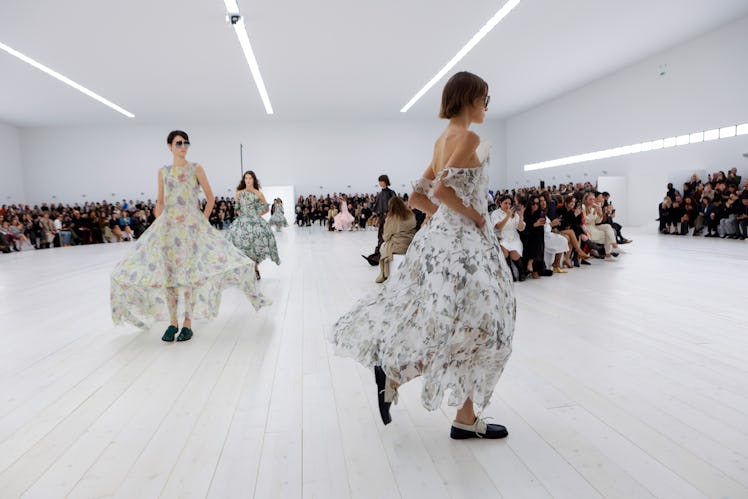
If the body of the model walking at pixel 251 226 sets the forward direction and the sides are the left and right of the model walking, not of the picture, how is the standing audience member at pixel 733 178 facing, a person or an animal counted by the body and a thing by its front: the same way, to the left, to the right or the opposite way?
to the right

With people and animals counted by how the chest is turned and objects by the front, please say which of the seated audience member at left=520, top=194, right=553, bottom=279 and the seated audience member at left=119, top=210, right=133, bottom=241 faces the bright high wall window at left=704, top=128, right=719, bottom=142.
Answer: the seated audience member at left=119, top=210, right=133, bottom=241

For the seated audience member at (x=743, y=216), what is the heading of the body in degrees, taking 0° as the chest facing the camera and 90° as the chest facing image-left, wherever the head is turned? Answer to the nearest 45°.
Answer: approximately 45°

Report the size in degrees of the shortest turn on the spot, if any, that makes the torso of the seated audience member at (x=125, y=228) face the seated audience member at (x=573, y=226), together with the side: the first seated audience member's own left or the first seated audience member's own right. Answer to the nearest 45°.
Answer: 0° — they already face them

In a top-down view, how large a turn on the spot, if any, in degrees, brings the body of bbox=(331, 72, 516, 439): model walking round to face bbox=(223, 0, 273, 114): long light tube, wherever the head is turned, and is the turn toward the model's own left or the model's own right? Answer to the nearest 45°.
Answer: approximately 90° to the model's own left

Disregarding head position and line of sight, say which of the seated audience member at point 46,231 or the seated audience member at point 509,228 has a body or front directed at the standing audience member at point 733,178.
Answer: the seated audience member at point 46,231

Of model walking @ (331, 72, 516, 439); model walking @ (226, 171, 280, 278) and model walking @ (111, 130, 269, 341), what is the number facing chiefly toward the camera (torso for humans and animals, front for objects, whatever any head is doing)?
2

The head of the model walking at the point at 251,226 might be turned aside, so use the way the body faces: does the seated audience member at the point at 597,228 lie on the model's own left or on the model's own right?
on the model's own left

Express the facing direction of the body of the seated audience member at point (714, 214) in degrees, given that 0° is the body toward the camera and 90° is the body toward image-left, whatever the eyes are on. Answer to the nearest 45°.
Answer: approximately 45°

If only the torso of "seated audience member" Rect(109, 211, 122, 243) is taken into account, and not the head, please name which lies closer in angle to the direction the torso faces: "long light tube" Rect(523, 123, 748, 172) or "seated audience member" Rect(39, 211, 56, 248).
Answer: the long light tube
